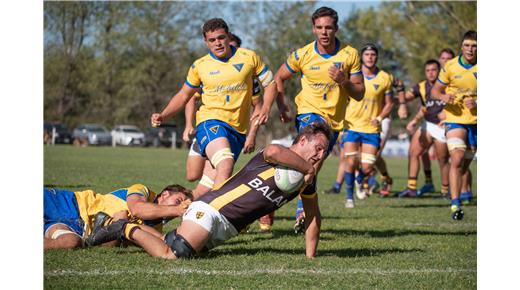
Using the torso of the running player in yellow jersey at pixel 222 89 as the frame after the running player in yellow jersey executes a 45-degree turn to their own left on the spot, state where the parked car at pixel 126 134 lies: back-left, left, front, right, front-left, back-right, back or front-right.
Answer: back-left

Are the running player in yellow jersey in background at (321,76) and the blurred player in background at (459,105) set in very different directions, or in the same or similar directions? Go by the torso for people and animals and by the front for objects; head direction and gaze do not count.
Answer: same or similar directions

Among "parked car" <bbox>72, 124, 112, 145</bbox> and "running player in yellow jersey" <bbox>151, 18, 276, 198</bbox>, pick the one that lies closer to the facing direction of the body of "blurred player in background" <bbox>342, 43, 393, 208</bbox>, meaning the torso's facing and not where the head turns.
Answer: the running player in yellow jersey

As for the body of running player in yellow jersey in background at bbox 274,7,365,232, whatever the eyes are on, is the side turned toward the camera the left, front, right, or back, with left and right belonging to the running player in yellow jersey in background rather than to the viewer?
front

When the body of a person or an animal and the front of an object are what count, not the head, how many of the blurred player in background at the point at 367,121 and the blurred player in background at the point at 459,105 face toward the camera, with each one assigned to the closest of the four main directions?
2

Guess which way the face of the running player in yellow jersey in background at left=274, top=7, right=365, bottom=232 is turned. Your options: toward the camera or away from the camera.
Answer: toward the camera

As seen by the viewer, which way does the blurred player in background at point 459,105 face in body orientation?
toward the camera

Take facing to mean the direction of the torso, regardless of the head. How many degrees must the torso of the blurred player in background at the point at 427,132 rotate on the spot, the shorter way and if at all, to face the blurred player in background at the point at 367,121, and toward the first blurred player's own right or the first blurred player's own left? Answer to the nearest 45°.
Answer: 0° — they already face them

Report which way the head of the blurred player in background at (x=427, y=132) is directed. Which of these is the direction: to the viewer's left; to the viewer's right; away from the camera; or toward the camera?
toward the camera

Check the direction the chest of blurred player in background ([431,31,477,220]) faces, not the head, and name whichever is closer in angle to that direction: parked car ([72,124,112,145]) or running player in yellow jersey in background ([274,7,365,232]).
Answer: the running player in yellow jersey in background

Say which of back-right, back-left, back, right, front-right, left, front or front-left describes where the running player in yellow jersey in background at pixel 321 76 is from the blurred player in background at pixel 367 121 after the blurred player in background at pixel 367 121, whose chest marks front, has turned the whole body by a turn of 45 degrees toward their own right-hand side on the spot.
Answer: front-left

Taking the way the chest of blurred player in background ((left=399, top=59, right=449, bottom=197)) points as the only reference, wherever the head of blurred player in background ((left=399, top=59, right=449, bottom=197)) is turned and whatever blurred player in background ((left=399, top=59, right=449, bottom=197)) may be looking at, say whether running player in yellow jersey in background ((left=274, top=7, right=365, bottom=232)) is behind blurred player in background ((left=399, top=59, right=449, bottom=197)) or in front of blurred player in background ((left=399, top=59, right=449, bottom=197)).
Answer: in front

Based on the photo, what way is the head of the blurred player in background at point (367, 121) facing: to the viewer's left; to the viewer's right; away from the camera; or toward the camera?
toward the camera

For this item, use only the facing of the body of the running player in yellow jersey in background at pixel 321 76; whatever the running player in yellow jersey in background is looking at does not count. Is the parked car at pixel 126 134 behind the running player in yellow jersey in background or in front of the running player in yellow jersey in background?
behind

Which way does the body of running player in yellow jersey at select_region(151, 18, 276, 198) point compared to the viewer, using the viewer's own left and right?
facing the viewer

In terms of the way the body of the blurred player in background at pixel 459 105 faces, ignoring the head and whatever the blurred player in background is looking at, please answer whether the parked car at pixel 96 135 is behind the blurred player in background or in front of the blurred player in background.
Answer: behind

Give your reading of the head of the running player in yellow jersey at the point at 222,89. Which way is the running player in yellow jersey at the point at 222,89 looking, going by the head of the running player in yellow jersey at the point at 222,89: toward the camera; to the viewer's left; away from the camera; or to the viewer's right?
toward the camera
